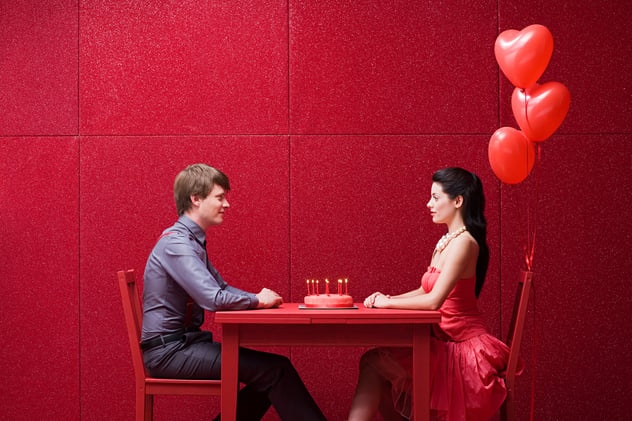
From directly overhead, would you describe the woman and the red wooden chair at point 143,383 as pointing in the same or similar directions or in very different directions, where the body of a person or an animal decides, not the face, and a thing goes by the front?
very different directions

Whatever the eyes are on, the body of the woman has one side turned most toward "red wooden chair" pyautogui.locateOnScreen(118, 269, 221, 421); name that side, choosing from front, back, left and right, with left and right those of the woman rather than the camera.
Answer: front

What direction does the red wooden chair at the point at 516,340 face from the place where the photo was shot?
facing to the left of the viewer

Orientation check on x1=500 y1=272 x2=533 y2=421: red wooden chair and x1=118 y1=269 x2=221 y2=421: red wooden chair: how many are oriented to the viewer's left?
1

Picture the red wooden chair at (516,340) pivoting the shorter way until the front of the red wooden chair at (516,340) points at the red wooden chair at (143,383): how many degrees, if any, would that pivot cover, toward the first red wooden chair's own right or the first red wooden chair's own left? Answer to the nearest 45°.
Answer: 0° — it already faces it

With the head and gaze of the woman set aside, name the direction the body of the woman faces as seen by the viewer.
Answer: to the viewer's left

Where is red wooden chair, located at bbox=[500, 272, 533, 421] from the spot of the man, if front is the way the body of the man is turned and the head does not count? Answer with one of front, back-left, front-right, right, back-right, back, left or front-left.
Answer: front

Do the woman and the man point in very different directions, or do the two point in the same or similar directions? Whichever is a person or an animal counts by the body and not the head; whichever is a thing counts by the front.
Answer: very different directions

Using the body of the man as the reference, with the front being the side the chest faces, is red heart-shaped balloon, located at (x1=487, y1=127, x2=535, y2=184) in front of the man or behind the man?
in front

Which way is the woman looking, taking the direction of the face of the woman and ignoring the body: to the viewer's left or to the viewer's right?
to the viewer's left

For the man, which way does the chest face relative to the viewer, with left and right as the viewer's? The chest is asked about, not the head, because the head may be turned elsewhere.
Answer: facing to the right of the viewer

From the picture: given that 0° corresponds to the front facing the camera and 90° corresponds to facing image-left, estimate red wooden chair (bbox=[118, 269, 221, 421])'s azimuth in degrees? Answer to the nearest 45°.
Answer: approximately 270°

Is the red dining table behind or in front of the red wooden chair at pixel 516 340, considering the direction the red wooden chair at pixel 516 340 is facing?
in front

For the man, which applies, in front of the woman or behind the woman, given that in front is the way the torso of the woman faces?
in front

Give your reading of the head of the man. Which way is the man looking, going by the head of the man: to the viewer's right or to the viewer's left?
to the viewer's right
